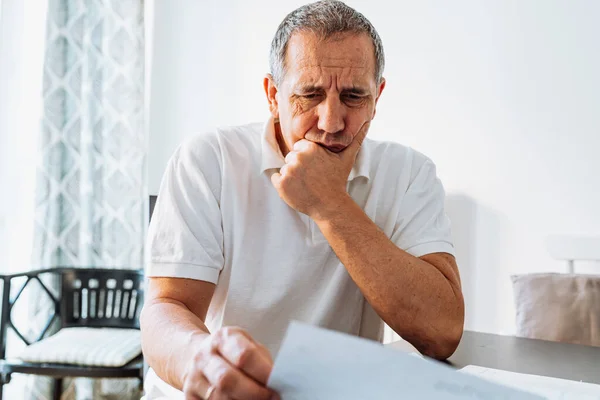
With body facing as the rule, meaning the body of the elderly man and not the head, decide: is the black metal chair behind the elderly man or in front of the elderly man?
behind

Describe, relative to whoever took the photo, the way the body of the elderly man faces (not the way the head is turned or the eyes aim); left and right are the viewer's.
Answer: facing the viewer

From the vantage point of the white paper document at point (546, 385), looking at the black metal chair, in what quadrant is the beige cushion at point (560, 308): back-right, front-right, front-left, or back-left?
front-right

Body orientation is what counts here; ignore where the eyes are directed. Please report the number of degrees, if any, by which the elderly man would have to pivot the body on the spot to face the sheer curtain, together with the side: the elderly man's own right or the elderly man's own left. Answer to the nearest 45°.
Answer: approximately 135° to the elderly man's own right

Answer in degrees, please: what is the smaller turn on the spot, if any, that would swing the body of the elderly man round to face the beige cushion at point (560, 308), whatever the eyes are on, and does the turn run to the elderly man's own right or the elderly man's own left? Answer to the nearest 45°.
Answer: approximately 135° to the elderly man's own left
